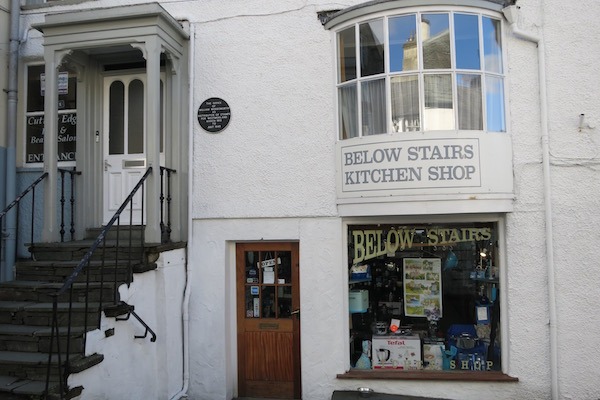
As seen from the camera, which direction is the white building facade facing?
toward the camera

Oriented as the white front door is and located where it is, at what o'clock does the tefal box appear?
The tefal box is roughly at 10 o'clock from the white front door.

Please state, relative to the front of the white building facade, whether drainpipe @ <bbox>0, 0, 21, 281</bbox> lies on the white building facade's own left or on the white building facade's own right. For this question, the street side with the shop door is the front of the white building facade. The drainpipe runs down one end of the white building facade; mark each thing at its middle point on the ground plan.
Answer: on the white building facade's own right

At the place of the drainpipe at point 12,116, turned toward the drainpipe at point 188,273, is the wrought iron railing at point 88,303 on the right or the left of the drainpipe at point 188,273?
right

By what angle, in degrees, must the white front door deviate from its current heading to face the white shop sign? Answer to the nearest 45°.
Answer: approximately 45° to its left

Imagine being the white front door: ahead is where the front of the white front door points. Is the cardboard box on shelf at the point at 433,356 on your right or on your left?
on your left

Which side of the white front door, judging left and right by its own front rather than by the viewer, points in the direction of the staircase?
front

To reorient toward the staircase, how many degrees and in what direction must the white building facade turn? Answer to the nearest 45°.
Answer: approximately 90° to its right
